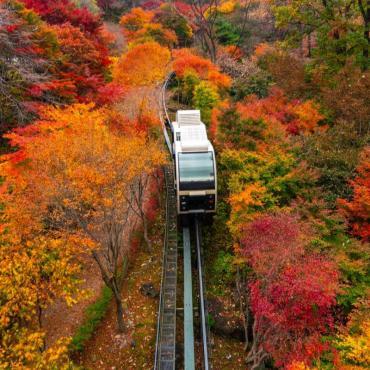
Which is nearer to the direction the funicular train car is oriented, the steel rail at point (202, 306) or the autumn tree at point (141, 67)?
the steel rail

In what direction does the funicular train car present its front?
toward the camera

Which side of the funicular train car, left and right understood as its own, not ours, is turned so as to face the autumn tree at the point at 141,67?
back

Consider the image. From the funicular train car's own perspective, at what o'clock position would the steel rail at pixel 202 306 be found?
The steel rail is roughly at 12 o'clock from the funicular train car.

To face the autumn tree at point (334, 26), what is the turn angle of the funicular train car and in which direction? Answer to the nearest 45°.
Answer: approximately 135° to its left

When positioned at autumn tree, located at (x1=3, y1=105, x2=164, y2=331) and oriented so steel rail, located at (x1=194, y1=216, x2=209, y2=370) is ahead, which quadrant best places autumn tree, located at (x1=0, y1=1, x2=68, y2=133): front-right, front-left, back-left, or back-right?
back-left
